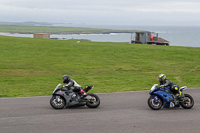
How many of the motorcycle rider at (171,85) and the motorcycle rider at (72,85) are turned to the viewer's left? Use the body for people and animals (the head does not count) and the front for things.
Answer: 2

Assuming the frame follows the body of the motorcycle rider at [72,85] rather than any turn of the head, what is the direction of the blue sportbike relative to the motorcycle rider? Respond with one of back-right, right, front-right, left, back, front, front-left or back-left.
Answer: back

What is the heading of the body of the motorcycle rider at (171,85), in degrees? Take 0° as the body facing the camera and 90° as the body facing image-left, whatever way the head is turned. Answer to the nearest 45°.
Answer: approximately 90°

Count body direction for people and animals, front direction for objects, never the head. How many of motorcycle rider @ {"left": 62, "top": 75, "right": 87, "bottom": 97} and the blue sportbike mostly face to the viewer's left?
2

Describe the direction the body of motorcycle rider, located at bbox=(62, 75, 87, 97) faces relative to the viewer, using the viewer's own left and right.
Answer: facing to the left of the viewer

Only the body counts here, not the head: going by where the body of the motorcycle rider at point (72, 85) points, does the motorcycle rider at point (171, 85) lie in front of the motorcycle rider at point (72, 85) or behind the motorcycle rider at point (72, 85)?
behind

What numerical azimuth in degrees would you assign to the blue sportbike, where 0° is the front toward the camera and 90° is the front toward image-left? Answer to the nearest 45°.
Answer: approximately 90°

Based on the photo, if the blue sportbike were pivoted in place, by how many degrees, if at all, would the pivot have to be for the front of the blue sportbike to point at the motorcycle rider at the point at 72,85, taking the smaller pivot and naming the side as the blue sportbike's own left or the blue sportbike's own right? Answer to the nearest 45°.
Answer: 0° — it already faces them
